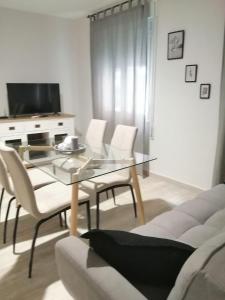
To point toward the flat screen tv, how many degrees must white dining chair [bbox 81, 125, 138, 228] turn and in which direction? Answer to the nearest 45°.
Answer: approximately 90° to its right

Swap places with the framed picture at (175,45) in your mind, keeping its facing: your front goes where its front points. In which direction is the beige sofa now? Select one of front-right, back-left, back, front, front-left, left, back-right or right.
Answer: front-left

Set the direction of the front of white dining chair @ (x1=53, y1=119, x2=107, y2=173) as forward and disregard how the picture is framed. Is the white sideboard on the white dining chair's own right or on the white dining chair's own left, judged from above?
on the white dining chair's own right

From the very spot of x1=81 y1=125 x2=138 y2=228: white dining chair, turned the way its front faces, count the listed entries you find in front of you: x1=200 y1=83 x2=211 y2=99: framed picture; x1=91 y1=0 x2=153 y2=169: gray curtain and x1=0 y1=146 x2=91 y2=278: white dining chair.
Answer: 1

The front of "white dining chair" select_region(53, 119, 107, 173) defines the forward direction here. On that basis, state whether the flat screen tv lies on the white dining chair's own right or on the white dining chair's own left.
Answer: on the white dining chair's own right

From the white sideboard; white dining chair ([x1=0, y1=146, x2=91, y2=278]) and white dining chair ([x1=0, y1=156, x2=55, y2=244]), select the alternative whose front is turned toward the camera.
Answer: the white sideboard

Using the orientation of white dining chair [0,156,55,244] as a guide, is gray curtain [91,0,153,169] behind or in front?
in front

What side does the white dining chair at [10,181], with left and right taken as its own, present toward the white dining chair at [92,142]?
front

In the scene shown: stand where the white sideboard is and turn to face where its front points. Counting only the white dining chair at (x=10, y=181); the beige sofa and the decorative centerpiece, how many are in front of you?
3

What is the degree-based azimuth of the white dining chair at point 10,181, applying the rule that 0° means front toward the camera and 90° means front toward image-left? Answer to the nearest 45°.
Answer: approximately 225°

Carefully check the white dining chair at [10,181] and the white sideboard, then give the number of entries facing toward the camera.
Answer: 1

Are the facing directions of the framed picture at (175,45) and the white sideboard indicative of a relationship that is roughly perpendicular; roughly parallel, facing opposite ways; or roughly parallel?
roughly perpendicular

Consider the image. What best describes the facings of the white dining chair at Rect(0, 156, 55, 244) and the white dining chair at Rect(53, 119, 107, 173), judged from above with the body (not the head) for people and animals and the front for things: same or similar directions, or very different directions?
very different directions

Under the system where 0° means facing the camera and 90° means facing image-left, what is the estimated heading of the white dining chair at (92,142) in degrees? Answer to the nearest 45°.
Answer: approximately 45°

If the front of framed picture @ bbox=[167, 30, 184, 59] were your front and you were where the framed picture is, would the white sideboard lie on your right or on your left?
on your right
